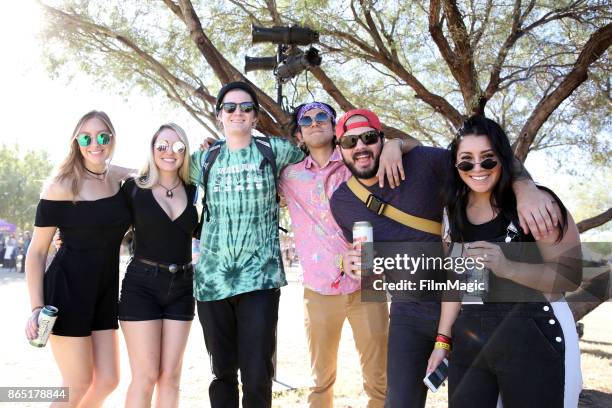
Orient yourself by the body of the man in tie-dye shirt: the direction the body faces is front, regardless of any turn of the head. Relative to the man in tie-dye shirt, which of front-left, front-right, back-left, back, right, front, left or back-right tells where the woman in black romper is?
right

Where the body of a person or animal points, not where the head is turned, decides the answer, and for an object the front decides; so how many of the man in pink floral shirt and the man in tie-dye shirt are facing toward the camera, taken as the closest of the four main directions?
2

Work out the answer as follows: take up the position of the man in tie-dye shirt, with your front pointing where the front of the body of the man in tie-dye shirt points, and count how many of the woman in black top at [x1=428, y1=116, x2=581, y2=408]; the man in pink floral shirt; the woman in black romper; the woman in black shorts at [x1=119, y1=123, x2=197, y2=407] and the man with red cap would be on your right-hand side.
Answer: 2

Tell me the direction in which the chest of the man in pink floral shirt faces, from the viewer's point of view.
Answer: toward the camera

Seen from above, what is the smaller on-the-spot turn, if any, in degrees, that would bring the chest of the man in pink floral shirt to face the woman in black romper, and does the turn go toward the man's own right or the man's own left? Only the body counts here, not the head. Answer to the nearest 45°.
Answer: approximately 90° to the man's own right

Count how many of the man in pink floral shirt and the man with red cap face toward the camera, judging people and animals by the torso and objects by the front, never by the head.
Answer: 2

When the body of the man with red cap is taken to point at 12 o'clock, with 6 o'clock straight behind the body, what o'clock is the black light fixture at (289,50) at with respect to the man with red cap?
The black light fixture is roughly at 5 o'clock from the man with red cap.

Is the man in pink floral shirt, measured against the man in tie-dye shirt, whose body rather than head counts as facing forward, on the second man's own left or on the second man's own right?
on the second man's own left

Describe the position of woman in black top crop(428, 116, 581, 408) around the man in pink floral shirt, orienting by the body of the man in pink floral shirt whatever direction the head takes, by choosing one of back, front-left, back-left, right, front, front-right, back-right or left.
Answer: front-left

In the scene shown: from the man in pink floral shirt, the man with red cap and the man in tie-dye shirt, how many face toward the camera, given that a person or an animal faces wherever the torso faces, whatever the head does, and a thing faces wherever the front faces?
3

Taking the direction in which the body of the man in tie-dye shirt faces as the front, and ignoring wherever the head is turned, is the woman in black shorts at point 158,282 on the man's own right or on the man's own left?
on the man's own right

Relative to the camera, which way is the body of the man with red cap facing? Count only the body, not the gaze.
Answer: toward the camera
